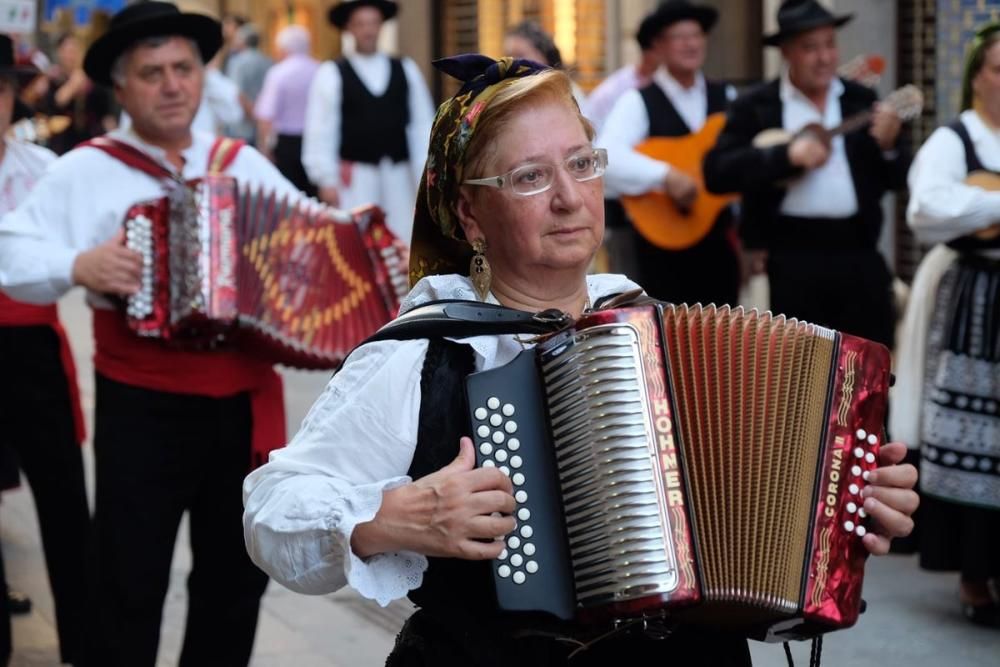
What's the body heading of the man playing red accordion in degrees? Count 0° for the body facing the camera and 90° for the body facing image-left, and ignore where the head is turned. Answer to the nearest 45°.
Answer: approximately 315°

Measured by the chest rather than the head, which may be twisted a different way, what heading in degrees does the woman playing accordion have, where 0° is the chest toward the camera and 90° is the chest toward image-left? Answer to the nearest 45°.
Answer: approximately 315°

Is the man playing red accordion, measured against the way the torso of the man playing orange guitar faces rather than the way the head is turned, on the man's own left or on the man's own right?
on the man's own right

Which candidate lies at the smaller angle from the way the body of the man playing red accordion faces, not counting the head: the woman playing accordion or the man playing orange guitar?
the woman playing accordion

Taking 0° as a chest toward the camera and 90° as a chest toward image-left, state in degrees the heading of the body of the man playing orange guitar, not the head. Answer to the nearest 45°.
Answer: approximately 315°
